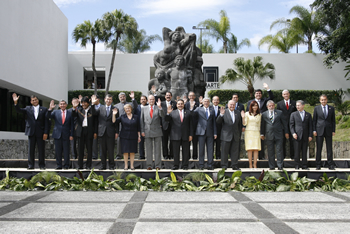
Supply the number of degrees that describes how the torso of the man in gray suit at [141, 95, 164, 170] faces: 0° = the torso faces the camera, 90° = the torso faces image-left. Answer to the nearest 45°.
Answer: approximately 0°

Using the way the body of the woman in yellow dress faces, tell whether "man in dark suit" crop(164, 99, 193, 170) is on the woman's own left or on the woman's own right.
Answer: on the woman's own right

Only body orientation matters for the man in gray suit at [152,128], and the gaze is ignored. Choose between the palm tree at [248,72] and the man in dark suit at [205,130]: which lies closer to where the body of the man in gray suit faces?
the man in dark suit

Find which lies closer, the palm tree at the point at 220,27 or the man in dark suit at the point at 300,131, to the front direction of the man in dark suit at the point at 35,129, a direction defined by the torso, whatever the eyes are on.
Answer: the man in dark suit

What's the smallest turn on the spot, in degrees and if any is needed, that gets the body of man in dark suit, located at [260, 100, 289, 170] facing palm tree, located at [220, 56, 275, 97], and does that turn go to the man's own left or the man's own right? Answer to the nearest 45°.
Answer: approximately 180°

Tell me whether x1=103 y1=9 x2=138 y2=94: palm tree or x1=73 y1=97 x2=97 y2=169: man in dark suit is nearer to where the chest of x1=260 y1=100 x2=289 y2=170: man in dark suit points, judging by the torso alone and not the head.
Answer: the man in dark suit
